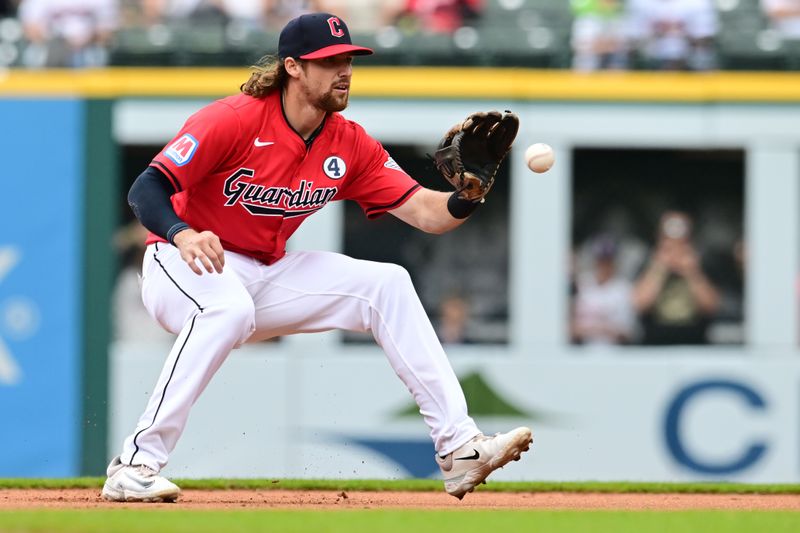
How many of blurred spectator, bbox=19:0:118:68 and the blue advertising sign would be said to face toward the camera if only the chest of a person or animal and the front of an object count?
2

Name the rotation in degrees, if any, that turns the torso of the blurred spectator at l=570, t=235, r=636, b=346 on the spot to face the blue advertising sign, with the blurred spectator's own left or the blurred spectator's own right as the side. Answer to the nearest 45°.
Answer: approximately 90° to the blurred spectator's own right

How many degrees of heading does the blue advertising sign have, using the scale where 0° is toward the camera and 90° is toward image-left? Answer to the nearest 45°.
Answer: approximately 0°

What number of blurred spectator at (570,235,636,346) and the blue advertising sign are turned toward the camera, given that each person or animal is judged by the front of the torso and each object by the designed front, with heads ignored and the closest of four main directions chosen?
2

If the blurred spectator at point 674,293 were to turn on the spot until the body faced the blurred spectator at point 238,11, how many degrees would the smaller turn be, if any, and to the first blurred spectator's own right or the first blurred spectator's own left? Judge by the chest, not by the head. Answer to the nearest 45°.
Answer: approximately 90° to the first blurred spectator's own right

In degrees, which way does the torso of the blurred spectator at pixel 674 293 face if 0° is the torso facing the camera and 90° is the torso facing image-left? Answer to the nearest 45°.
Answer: approximately 0°

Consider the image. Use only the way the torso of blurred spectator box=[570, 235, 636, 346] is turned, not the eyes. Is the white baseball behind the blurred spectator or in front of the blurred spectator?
in front
